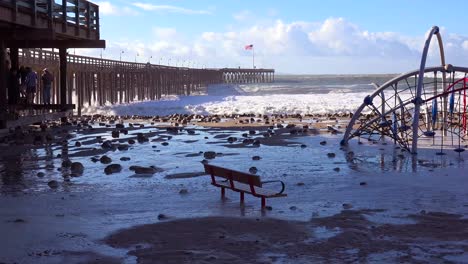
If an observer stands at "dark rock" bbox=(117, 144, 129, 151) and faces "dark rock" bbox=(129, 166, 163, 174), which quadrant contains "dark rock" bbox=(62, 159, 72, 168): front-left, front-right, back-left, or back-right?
front-right

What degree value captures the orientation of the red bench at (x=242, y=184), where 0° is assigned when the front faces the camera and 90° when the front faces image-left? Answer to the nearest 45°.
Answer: approximately 225°

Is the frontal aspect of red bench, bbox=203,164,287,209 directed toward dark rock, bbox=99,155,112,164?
no

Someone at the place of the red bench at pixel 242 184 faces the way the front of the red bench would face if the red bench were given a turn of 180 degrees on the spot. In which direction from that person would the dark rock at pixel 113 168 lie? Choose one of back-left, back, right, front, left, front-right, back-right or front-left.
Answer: right

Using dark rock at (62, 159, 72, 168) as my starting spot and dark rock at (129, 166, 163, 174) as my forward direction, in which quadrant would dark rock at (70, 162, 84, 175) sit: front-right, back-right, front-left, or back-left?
front-right

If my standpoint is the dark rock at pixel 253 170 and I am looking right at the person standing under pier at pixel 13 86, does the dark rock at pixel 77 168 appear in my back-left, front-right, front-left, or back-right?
front-left

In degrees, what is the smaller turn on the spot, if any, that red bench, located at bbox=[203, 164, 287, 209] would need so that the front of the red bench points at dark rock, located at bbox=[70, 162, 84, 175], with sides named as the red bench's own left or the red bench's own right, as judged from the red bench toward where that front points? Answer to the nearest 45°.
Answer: approximately 90° to the red bench's own left

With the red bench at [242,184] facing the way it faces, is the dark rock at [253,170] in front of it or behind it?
in front

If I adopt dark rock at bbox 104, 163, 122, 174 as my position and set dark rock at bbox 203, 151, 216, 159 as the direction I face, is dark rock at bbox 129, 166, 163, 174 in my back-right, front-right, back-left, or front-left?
front-right

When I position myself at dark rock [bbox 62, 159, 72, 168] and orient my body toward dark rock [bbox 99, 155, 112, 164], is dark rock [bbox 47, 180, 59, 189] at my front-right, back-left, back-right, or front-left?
back-right

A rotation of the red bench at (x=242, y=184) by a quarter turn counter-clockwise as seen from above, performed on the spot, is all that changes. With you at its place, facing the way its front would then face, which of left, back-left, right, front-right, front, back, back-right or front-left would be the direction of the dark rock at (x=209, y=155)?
front-right

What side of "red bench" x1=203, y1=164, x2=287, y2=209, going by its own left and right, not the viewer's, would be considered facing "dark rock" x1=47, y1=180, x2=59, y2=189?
left

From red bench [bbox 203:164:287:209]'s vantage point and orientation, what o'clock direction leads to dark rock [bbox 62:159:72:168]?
The dark rock is roughly at 9 o'clock from the red bench.

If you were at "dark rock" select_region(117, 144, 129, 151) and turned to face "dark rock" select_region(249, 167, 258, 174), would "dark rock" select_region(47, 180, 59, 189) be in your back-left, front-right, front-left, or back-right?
front-right
